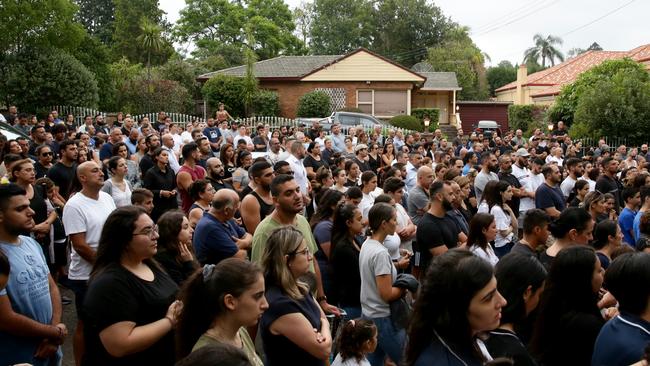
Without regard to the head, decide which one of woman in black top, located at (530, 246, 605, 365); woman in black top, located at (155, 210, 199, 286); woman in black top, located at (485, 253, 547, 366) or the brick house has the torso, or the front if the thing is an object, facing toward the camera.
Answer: the brick house

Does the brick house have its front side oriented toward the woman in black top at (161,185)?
yes

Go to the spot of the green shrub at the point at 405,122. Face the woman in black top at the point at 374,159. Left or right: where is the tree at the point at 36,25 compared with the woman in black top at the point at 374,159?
right

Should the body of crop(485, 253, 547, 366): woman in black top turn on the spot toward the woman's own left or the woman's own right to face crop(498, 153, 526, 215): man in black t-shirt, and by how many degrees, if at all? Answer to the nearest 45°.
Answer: approximately 45° to the woman's own left

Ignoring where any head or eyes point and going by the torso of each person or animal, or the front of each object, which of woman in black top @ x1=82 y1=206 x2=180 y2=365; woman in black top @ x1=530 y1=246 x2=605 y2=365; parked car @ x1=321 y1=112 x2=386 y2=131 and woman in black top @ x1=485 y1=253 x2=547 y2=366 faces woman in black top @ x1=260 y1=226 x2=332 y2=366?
woman in black top @ x1=82 y1=206 x2=180 y2=365

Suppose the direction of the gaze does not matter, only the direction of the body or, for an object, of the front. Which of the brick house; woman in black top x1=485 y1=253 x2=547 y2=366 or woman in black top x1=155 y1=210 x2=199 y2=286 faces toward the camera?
the brick house

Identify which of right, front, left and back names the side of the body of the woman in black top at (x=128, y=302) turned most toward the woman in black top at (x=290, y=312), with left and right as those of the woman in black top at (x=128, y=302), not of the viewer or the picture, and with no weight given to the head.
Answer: front
